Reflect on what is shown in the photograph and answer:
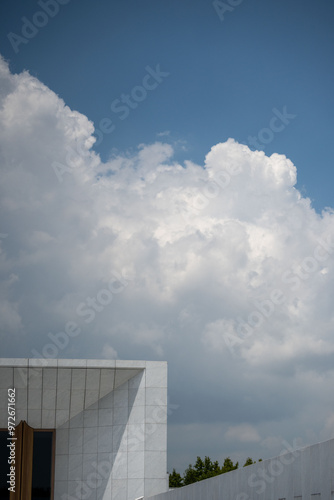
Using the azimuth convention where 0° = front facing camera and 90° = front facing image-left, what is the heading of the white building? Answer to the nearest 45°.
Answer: approximately 0°
